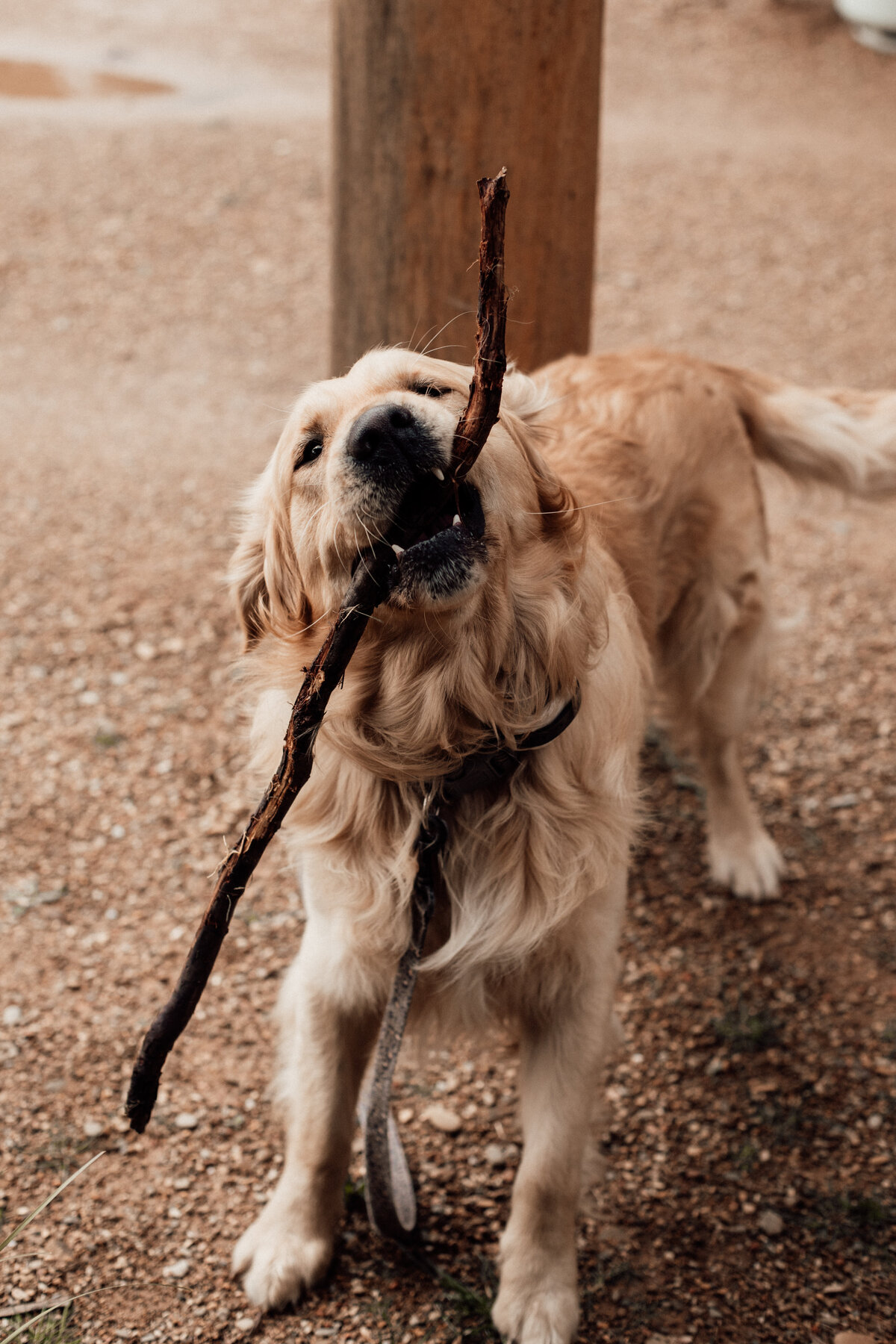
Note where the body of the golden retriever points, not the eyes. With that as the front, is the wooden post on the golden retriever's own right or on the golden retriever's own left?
on the golden retriever's own right

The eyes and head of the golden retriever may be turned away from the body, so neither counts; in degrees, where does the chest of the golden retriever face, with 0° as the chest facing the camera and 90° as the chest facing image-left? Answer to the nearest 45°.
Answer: approximately 45°
